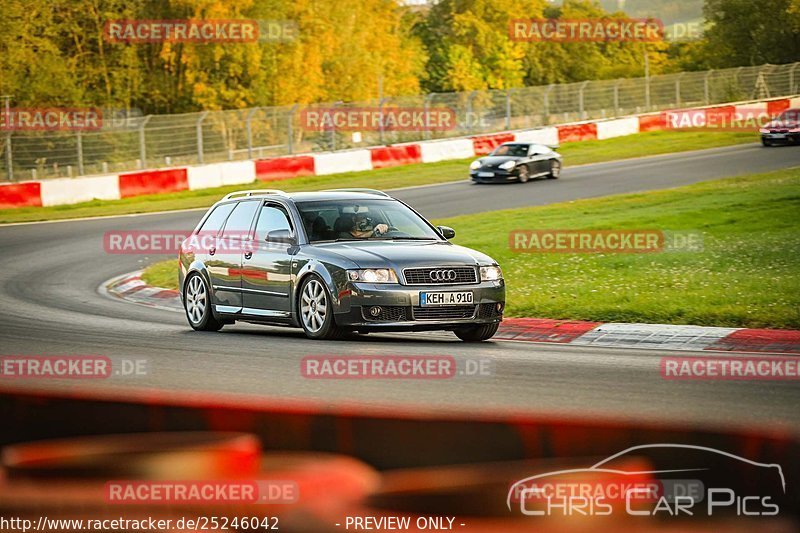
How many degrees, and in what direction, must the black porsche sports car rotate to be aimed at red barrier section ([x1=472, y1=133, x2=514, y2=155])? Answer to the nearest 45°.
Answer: approximately 135° to its right

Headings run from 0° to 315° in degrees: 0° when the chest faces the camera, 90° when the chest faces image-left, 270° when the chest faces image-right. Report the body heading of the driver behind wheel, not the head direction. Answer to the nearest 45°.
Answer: approximately 315°

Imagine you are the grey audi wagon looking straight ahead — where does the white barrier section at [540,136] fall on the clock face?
The white barrier section is roughly at 8 o'clock from the grey audi wagon.

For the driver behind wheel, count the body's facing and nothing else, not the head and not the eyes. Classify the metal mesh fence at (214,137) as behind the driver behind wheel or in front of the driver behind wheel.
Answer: behind

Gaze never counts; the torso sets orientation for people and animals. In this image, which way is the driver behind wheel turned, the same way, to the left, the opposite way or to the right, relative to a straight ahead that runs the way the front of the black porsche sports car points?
to the left

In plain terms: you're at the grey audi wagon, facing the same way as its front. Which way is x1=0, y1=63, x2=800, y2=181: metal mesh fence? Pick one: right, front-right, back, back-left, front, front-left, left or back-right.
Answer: back-left

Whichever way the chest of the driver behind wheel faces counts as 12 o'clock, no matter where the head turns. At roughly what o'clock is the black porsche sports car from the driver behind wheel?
The black porsche sports car is roughly at 8 o'clock from the driver behind wheel.

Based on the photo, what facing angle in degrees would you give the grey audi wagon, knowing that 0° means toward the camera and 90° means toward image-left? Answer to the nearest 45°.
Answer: approximately 315°
